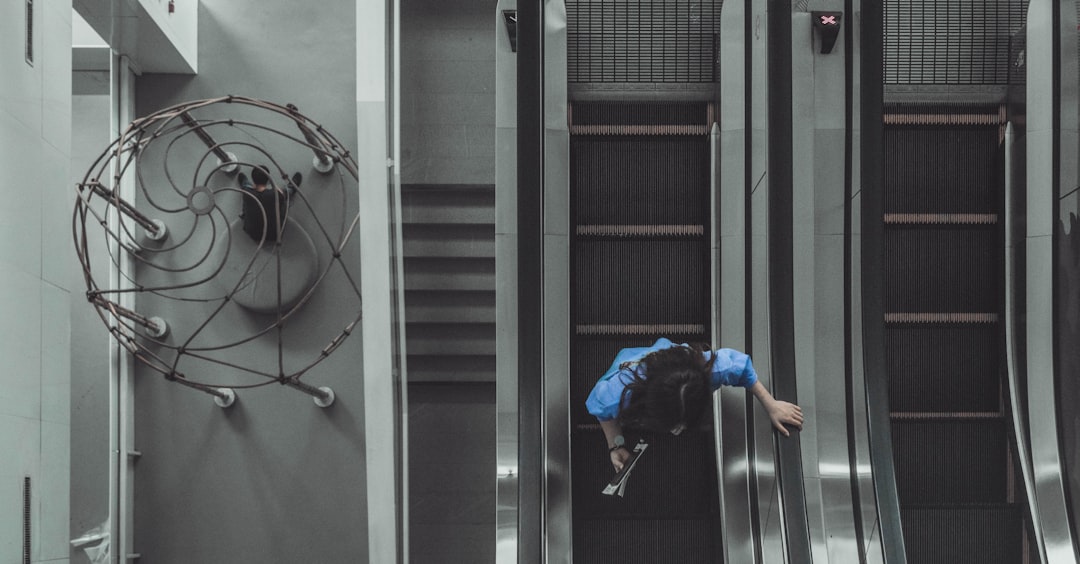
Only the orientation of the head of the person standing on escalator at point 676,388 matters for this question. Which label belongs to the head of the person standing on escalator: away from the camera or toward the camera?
toward the camera

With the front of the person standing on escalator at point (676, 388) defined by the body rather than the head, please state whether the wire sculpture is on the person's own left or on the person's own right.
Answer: on the person's own right

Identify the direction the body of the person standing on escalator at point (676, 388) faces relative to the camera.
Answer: toward the camera

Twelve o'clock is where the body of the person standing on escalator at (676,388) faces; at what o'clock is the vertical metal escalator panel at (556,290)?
The vertical metal escalator panel is roughly at 4 o'clock from the person standing on escalator.

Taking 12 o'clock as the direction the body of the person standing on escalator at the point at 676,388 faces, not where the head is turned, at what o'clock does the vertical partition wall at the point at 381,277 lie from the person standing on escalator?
The vertical partition wall is roughly at 3 o'clock from the person standing on escalator.
